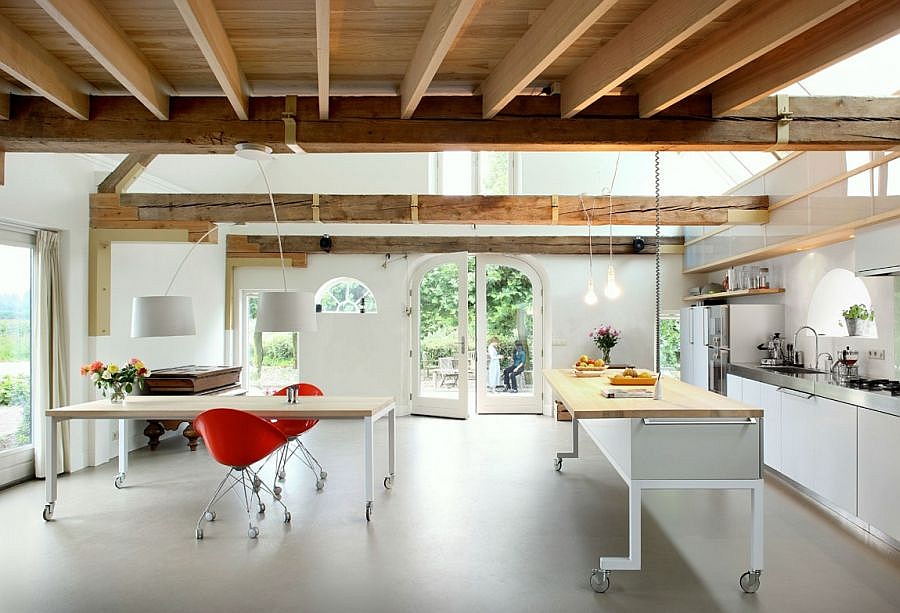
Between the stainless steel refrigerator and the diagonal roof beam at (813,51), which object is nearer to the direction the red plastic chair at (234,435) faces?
the stainless steel refrigerator

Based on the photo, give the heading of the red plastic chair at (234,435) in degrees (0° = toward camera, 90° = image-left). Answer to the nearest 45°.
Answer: approximately 225°

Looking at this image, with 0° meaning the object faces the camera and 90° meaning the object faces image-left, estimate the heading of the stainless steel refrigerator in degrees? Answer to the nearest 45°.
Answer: approximately 90°
